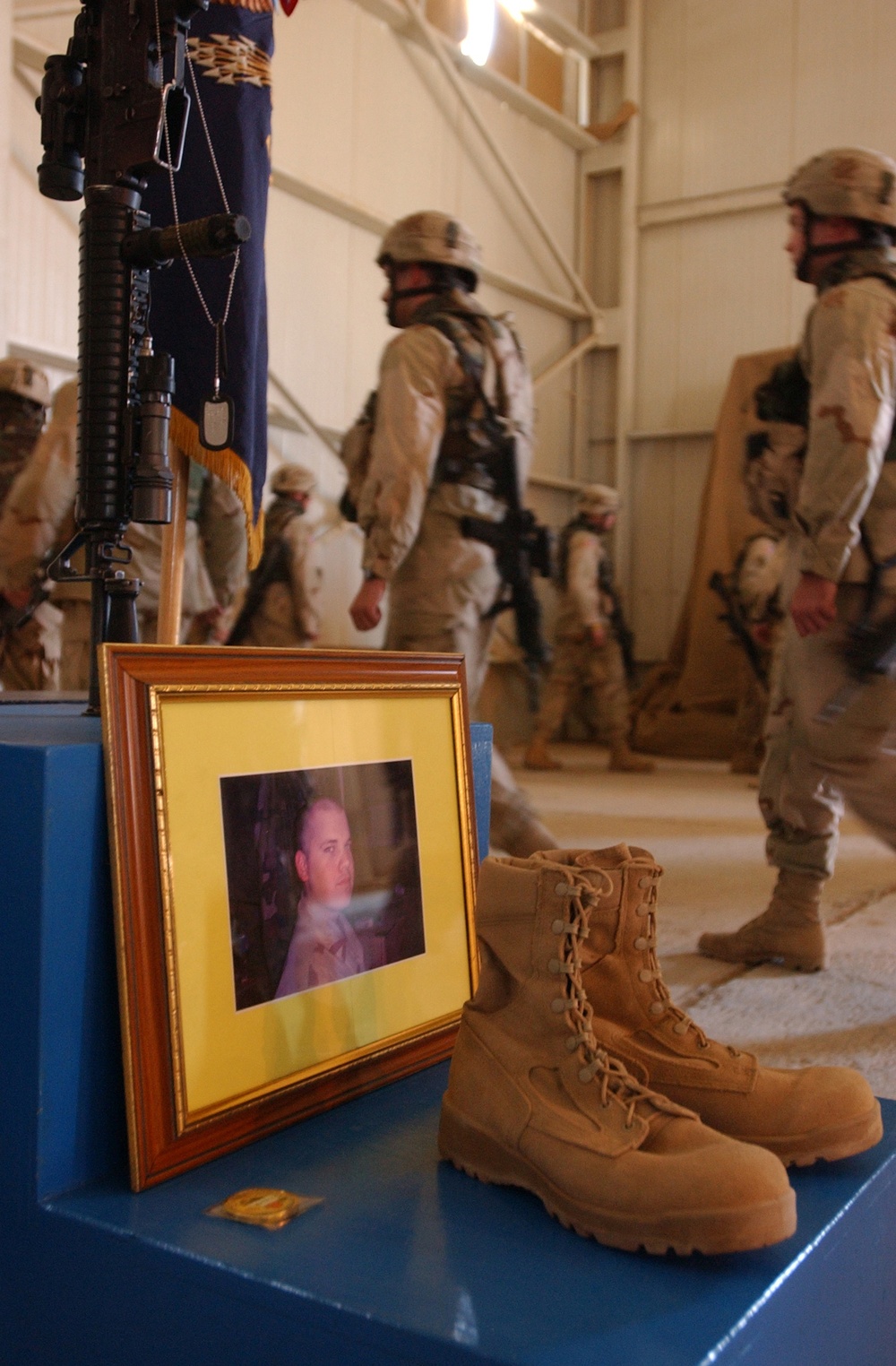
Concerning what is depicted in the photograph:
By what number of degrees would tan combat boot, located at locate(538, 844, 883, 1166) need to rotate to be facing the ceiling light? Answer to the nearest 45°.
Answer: approximately 135° to its left

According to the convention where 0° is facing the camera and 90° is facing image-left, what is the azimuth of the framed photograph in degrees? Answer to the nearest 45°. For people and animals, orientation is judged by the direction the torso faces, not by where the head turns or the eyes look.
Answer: approximately 315°

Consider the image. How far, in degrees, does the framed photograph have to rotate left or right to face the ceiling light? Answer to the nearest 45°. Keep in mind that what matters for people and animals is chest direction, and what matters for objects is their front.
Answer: approximately 135° to its left

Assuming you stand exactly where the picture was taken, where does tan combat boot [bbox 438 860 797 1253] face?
facing the viewer and to the right of the viewer

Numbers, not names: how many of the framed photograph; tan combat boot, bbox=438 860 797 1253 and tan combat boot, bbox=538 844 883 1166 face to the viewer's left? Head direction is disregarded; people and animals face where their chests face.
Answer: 0

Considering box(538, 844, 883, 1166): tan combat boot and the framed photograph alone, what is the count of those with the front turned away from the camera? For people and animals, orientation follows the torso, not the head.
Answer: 0
